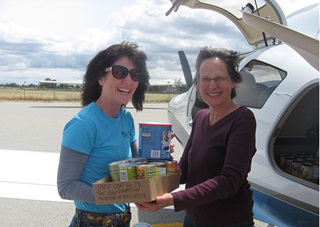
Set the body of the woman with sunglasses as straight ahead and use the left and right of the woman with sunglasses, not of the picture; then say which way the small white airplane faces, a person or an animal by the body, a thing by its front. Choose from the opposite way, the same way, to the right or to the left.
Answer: the opposite way

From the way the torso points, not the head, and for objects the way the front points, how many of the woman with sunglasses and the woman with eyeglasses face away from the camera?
0

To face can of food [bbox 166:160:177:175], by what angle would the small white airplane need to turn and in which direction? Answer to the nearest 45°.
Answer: approximately 90° to its left

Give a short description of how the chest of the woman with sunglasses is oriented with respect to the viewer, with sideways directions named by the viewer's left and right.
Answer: facing the viewer and to the right of the viewer

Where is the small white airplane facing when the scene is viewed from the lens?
facing away from the viewer and to the left of the viewer

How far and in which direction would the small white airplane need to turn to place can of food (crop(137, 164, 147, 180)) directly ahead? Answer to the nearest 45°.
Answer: approximately 90° to its left

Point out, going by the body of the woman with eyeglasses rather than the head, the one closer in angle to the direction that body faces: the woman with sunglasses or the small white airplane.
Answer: the woman with sunglasses

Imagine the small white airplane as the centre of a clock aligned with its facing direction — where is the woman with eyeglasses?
The woman with eyeglasses is roughly at 8 o'clock from the small white airplane.

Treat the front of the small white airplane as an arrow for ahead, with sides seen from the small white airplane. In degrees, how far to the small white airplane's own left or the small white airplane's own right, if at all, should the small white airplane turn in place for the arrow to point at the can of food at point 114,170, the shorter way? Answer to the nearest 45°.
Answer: approximately 90° to the small white airplane's own left
